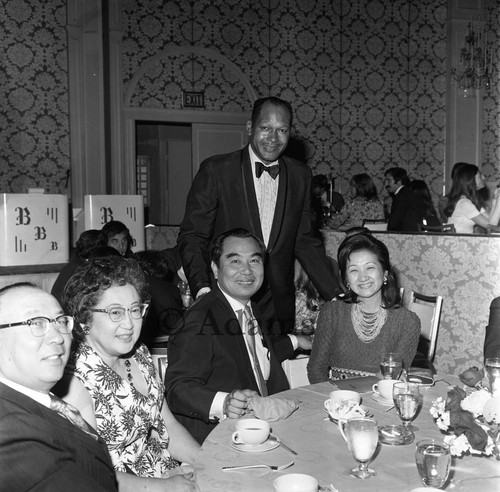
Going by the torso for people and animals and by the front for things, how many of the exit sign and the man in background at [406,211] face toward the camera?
1

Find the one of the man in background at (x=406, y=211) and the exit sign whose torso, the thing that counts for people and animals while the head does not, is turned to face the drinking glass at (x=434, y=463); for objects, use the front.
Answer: the exit sign

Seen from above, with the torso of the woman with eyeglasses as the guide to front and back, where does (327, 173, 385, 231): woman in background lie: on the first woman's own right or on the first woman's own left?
on the first woman's own left

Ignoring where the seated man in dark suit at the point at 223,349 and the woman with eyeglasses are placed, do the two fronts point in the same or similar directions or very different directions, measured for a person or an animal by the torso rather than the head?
same or similar directions

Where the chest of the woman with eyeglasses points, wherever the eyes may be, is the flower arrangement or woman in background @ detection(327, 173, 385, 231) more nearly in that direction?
the flower arrangement

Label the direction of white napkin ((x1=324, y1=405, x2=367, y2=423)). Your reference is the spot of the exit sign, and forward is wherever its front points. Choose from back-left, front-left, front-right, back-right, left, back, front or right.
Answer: front

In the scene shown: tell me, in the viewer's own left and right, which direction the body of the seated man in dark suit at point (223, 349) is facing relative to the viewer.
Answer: facing the viewer and to the right of the viewer

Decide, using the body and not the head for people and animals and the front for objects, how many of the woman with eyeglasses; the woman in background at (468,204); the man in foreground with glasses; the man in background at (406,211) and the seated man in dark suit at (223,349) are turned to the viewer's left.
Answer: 1

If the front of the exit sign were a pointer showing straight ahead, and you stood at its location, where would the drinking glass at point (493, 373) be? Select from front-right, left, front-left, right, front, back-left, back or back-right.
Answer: front

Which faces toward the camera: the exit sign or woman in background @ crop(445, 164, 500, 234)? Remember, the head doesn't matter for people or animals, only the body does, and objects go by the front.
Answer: the exit sign

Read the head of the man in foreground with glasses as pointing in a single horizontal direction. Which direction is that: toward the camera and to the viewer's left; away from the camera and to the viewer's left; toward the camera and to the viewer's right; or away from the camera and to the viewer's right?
toward the camera and to the viewer's right
